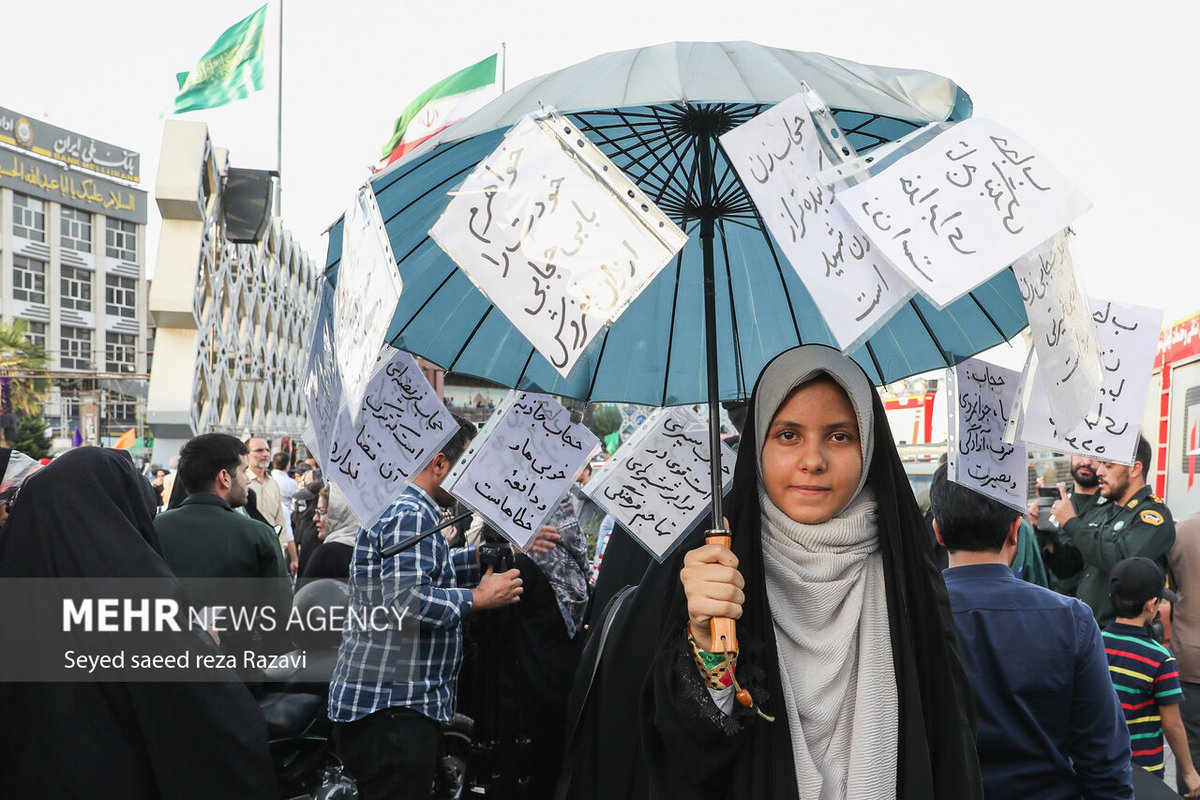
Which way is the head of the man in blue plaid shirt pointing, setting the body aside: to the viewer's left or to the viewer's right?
to the viewer's right

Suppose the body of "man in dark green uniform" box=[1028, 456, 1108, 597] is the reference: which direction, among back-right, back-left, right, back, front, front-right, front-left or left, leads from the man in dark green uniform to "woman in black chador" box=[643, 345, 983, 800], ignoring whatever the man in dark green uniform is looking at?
front

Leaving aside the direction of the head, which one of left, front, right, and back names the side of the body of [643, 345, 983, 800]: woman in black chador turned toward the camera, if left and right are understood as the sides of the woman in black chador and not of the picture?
front

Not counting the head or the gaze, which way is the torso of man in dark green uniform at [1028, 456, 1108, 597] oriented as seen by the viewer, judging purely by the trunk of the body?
toward the camera

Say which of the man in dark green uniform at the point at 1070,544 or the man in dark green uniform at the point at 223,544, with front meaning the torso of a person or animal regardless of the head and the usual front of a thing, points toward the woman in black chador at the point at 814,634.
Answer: the man in dark green uniform at the point at 1070,544

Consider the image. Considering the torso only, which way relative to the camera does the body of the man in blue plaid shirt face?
to the viewer's right

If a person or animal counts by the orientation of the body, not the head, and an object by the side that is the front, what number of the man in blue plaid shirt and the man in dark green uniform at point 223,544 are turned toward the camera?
0

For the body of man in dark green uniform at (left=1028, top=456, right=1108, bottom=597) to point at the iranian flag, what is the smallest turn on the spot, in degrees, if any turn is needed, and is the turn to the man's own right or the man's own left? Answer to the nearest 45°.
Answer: approximately 135° to the man's own right

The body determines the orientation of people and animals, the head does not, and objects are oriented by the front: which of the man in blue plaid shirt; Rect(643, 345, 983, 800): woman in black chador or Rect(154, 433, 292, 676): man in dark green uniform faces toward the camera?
the woman in black chador

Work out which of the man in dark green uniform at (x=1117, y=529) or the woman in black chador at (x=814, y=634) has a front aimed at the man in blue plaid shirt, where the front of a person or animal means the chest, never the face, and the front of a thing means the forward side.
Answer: the man in dark green uniform

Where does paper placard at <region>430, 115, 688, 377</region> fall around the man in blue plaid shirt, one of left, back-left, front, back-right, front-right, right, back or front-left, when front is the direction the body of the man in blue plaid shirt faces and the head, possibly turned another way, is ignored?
right

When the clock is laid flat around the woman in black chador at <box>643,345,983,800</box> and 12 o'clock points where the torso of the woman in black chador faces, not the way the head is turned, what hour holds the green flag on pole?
The green flag on pole is roughly at 5 o'clock from the woman in black chador.

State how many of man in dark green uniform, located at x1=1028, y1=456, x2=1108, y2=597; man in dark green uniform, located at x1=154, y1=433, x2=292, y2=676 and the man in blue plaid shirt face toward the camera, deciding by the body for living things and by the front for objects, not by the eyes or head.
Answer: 1
